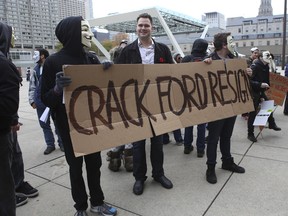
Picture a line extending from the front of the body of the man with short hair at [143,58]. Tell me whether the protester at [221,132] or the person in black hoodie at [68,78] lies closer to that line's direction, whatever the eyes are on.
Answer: the person in black hoodie

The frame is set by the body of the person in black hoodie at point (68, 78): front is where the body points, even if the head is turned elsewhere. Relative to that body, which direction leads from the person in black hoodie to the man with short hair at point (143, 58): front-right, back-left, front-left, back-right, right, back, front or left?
left

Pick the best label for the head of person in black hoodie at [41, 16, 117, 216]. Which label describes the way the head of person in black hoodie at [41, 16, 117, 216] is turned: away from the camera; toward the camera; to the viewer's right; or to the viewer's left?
to the viewer's right

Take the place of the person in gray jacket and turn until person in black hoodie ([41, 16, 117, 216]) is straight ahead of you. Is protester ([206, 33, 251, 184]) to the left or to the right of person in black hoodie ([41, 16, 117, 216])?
left

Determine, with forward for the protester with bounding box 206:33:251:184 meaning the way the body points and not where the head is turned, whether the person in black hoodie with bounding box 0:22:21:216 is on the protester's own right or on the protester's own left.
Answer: on the protester's own right

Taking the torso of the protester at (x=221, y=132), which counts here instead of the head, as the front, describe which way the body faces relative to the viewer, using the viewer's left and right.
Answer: facing the viewer and to the right of the viewer

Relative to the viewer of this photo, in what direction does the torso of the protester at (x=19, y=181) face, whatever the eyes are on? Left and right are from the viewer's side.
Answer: facing to the right of the viewer

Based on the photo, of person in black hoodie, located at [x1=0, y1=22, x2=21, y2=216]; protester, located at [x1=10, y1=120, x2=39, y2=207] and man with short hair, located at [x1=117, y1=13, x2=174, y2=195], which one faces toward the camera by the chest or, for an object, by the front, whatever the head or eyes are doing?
the man with short hair

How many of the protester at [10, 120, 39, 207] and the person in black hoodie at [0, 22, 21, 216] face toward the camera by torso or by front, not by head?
0
